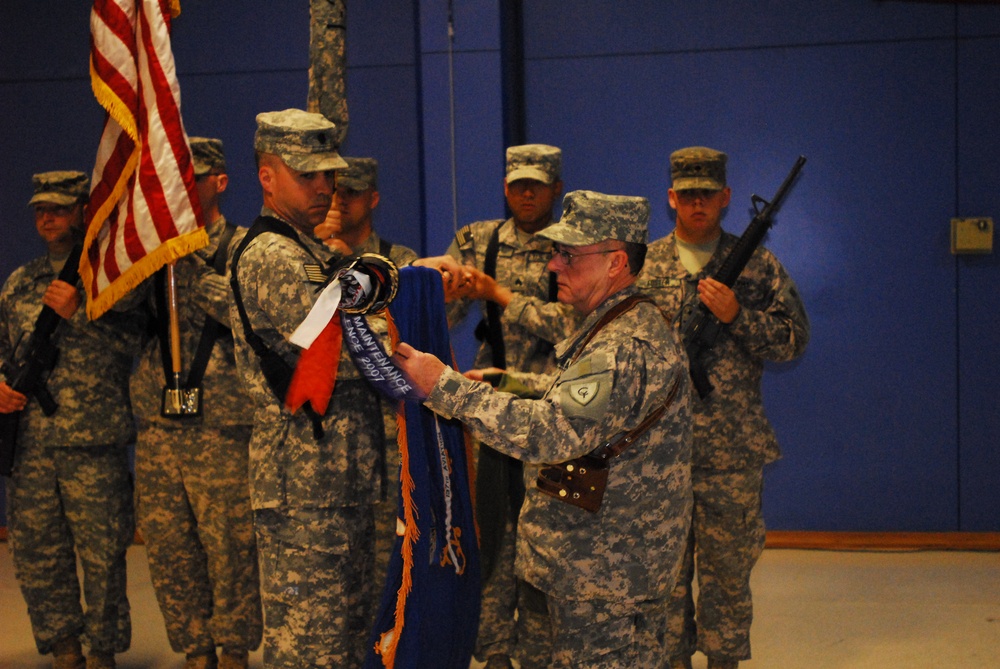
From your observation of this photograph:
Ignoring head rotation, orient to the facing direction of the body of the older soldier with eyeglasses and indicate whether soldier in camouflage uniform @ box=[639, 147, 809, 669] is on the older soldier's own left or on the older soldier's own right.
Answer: on the older soldier's own right

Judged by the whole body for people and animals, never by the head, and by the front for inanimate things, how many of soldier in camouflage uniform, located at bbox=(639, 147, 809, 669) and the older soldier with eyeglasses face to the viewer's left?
1

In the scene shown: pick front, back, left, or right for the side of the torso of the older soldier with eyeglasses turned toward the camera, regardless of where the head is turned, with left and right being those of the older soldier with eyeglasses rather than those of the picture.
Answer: left

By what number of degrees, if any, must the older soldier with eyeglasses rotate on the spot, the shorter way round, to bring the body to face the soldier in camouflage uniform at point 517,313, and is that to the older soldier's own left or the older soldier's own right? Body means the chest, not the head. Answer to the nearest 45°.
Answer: approximately 90° to the older soldier's own right

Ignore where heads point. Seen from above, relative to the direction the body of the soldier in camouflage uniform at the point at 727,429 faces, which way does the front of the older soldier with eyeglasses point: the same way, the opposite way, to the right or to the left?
to the right

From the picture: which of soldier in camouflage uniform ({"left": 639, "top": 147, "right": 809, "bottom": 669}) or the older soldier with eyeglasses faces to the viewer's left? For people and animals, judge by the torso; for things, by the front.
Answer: the older soldier with eyeglasses

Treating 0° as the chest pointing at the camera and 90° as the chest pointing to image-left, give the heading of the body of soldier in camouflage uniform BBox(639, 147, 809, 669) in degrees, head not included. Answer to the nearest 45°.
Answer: approximately 0°

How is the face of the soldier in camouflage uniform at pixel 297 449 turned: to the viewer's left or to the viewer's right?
to the viewer's right

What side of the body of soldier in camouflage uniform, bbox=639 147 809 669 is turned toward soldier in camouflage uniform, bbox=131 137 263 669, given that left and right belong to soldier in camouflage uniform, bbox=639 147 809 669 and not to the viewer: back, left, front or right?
right

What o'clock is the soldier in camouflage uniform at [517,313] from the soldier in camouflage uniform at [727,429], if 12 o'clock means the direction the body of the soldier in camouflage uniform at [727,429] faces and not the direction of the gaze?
the soldier in camouflage uniform at [517,313] is roughly at 3 o'clock from the soldier in camouflage uniform at [727,429].

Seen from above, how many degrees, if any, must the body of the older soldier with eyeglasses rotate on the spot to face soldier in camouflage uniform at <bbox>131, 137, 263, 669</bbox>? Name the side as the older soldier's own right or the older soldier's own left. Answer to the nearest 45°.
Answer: approximately 45° to the older soldier's own right
